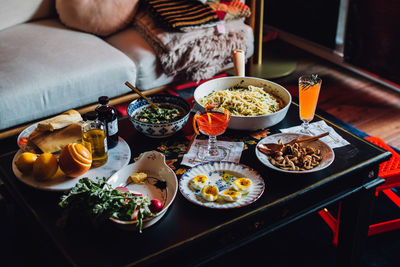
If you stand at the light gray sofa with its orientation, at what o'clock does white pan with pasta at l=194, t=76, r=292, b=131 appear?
The white pan with pasta is roughly at 12 o'clock from the light gray sofa.

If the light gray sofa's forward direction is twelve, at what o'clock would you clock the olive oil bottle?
The olive oil bottle is roughly at 1 o'clock from the light gray sofa.

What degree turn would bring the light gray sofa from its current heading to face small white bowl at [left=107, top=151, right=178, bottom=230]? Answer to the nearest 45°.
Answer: approximately 45° to its right

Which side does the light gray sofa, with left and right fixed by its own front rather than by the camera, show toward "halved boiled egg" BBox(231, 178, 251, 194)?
front

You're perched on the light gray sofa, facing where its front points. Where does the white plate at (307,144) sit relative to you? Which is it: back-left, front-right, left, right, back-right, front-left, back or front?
front

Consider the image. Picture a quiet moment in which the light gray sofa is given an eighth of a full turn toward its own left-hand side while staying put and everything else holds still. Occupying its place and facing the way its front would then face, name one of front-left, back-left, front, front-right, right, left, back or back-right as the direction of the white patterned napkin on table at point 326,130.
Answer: front-right

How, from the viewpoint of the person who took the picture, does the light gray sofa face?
facing the viewer and to the right of the viewer

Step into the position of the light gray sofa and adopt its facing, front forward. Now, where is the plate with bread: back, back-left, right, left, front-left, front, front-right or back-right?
front-right

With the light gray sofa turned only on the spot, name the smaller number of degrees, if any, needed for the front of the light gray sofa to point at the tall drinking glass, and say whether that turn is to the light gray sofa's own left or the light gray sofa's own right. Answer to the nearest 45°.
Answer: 0° — it already faces it

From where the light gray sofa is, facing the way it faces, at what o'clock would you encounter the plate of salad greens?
The plate of salad greens is roughly at 1 o'clock from the light gray sofa.

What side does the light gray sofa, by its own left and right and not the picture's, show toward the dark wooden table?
front
